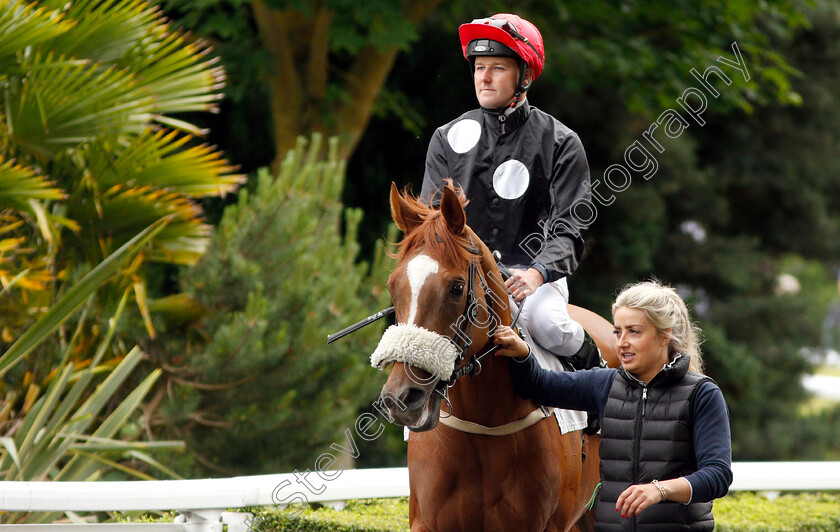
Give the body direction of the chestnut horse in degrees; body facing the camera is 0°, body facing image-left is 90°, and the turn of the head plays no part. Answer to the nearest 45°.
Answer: approximately 45°

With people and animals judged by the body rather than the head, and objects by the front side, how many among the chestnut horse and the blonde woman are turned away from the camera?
0

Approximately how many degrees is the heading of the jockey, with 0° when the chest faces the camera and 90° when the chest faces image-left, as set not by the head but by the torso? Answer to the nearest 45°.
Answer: approximately 45°

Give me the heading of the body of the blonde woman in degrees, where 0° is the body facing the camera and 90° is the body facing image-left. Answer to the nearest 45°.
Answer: approximately 45°

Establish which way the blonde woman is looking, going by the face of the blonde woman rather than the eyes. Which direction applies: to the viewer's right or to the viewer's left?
to the viewer's left
